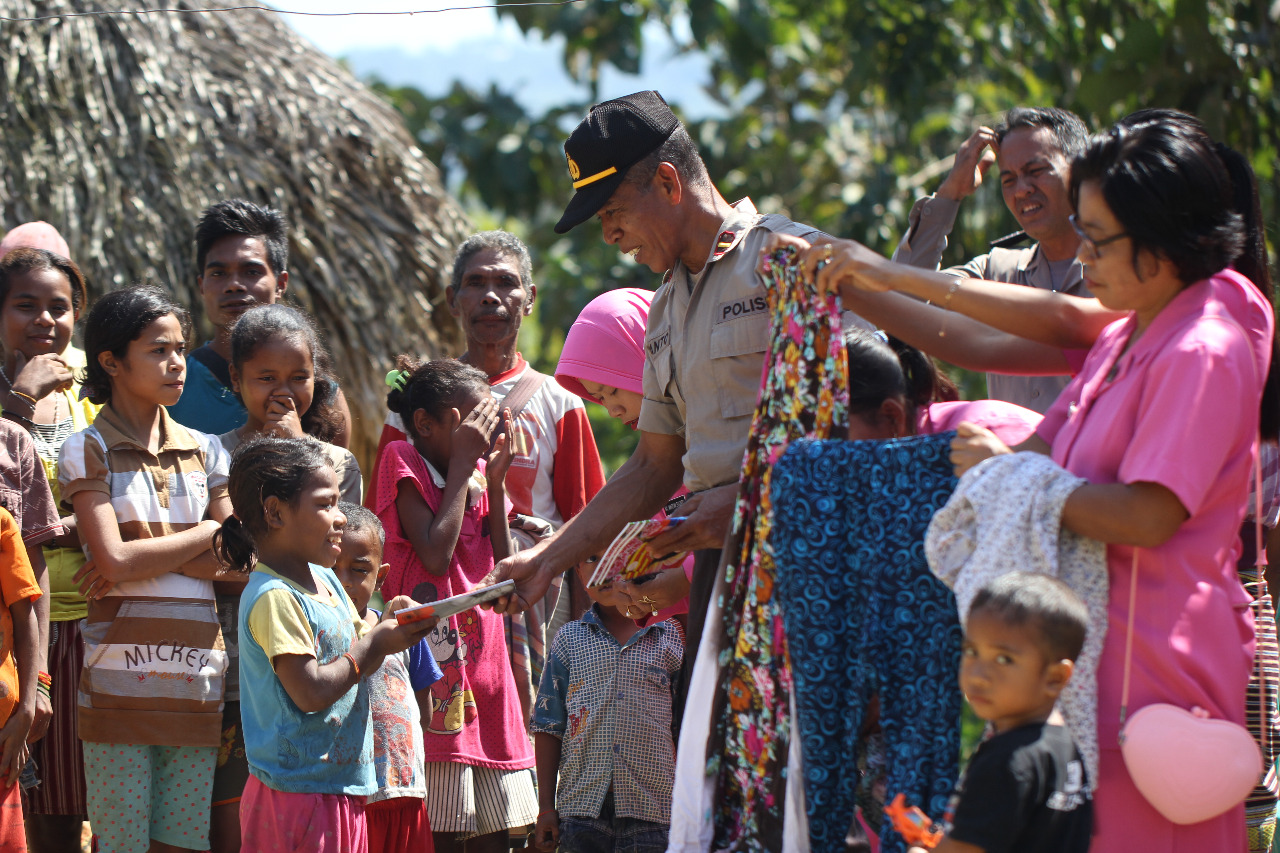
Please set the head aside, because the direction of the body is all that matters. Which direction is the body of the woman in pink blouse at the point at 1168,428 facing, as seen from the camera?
to the viewer's left

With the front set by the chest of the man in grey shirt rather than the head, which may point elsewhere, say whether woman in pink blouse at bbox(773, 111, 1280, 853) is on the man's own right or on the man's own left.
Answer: on the man's own left

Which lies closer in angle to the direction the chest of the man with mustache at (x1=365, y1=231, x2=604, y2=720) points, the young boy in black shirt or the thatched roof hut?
the young boy in black shirt

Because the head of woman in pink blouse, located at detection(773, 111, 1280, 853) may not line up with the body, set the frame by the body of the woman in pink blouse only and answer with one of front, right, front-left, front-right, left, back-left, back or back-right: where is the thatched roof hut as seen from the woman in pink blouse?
front-right

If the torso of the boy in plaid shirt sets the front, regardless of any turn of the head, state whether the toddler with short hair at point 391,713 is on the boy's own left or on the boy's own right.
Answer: on the boy's own right

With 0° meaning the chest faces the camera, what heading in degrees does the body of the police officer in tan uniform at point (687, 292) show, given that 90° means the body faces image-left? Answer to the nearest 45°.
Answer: approximately 45°
